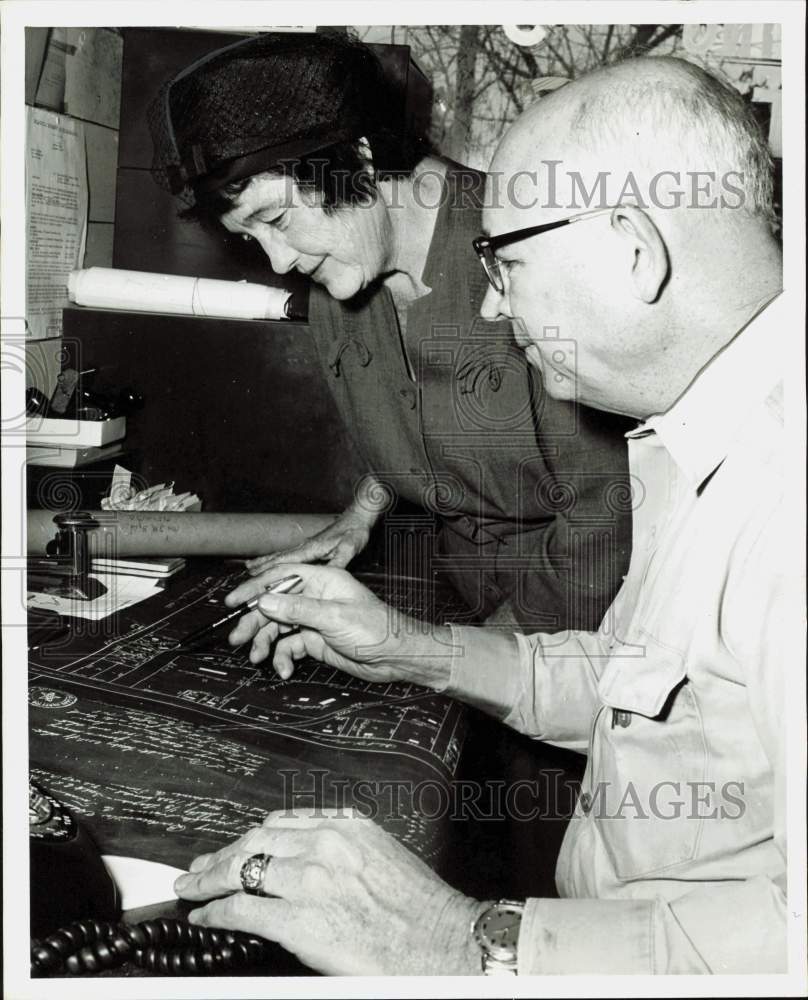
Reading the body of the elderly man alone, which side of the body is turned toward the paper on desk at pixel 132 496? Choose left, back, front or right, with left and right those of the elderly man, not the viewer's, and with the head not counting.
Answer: front

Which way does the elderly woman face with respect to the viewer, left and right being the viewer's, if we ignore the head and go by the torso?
facing the viewer and to the left of the viewer

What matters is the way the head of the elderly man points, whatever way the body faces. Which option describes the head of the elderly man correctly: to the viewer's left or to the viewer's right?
to the viewer's left

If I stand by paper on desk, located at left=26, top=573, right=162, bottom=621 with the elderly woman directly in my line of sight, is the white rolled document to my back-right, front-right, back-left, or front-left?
front-left

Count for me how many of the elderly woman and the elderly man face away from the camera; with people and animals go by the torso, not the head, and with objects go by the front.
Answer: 0

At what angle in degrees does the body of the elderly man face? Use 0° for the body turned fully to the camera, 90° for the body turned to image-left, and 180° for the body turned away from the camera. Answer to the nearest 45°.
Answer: approximately 90°
